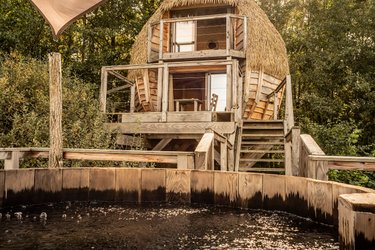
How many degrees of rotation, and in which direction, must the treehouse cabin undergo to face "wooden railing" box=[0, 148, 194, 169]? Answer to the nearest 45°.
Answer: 0° — it already faces it

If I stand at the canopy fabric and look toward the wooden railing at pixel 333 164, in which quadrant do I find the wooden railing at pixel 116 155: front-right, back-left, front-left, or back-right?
front-left

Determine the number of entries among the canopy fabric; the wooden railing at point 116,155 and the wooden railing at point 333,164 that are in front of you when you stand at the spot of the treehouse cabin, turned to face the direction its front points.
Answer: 3

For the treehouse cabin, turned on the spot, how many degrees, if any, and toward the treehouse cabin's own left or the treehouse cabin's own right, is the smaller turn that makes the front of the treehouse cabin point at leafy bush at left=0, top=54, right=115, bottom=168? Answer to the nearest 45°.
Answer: approximately 45° to the treehouse cabin's own right

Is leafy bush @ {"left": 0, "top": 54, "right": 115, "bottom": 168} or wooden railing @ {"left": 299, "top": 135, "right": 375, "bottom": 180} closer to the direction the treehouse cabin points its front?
the wooden railing

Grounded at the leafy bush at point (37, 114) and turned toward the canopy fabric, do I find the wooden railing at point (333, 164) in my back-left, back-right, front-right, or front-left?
front-left

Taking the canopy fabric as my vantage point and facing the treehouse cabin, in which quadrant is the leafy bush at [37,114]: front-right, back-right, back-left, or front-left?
front-left

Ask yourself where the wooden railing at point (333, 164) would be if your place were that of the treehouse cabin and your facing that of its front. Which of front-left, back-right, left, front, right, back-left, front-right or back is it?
front

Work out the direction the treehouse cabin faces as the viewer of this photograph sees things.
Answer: facing the viewer

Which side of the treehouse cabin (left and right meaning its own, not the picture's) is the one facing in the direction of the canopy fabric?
front

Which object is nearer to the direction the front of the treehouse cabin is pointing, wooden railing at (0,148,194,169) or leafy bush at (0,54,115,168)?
the wooden railing
